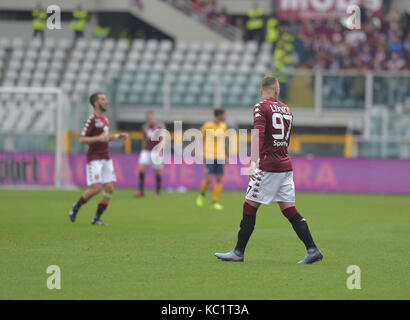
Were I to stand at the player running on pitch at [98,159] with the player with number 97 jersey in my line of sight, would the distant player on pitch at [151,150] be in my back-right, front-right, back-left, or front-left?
back-left

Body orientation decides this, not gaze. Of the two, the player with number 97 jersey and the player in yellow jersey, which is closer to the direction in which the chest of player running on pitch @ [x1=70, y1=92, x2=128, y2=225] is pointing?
the player with number 97 jersey

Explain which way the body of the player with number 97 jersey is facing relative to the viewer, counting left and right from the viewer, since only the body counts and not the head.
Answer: facing away from the viewer and to the left of the viewer

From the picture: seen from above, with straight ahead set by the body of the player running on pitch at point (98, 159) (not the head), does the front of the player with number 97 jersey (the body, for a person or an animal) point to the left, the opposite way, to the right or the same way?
the opposite way

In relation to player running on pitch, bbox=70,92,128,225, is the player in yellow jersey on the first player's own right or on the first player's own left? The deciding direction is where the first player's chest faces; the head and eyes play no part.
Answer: on the first player's own left

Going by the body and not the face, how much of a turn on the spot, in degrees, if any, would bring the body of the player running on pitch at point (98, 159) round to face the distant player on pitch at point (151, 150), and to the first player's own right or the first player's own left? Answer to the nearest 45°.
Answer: approximately 135° to the first player's own left

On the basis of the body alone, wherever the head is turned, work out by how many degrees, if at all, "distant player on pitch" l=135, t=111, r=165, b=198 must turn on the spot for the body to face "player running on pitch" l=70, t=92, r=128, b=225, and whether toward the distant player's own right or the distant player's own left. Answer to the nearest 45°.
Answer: approximately 45° to the distant player's own right

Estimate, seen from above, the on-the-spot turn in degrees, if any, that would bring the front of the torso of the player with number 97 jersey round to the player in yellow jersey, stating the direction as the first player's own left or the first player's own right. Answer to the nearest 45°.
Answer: approximately 45° to the first player's own right

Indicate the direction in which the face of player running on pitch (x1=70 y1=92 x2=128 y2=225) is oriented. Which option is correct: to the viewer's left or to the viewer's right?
to the viewer's right

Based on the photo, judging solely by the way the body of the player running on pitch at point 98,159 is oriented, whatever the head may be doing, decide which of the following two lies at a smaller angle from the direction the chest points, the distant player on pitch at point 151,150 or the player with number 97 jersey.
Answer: the player with number 97 jersey
